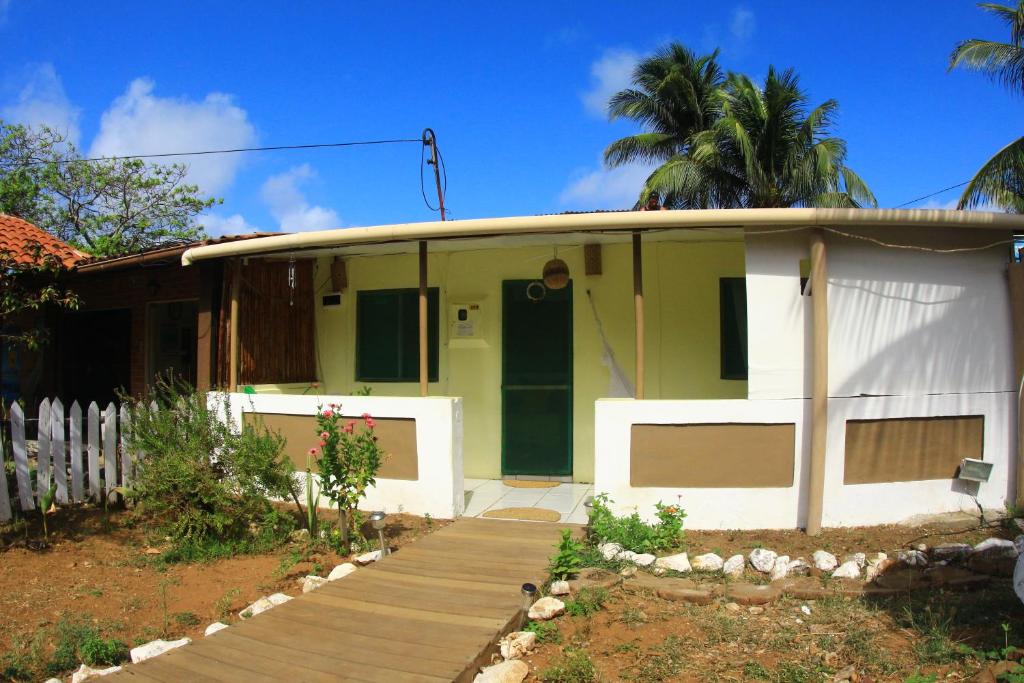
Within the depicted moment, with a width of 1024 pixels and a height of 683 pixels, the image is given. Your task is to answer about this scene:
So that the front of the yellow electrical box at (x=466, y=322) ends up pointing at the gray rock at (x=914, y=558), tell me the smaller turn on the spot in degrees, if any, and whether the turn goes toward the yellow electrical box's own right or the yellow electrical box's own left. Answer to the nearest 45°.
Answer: approximately 45° to the yellow electrical box's own left

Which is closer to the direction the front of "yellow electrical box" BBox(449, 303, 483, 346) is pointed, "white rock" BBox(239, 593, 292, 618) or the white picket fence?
the white rock

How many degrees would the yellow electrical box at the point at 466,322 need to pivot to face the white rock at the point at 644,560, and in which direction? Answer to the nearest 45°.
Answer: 0° — it already faces it

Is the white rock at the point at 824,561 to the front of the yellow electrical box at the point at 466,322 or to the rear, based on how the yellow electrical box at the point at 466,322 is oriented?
to the front

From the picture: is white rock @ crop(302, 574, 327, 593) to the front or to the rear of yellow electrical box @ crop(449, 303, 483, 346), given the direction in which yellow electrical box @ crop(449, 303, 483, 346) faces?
to the front

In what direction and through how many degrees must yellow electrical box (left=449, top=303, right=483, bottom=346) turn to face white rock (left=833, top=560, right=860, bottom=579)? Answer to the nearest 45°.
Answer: approximately 45° to its left

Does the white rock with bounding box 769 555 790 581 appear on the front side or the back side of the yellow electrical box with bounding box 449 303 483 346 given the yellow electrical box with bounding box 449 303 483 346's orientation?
on the front side

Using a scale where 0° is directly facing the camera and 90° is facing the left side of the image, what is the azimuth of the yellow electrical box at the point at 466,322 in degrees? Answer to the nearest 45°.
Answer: approximately 0°

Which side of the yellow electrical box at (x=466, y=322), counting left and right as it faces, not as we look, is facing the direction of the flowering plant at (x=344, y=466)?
front

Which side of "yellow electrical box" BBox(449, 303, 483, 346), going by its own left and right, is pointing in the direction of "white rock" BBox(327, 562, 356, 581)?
front
